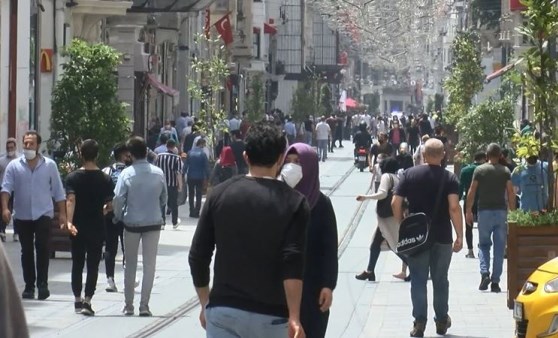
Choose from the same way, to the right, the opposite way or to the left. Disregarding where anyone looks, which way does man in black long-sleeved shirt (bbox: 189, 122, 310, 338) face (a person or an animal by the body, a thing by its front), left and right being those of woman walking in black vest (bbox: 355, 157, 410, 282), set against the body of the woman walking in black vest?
to the right

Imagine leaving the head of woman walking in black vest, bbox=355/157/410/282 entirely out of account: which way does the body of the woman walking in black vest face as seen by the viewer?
to the viewer's left

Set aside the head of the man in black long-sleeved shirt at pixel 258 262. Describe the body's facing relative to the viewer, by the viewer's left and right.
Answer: facing away from the viewer

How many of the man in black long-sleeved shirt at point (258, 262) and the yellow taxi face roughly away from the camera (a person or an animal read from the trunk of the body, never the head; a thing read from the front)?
1

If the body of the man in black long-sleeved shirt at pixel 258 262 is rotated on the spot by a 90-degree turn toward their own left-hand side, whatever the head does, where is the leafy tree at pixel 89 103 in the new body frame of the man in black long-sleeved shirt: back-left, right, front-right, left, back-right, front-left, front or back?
right

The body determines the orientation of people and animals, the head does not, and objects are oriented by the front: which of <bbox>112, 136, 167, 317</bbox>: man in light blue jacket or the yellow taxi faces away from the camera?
the man in light blue jacket

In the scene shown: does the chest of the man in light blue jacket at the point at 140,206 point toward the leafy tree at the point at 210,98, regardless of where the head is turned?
yes

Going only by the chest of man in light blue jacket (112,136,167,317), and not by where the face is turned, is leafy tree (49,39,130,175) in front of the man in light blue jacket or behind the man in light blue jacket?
in front

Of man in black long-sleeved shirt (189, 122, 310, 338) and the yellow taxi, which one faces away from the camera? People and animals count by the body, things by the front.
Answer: the man in black long-sleeved shirt

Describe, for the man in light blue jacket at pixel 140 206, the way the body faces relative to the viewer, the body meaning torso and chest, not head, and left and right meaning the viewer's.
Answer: facing away from the viewer

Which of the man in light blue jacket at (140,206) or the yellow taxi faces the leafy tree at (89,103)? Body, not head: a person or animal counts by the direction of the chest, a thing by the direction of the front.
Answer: the man in light blue jacket

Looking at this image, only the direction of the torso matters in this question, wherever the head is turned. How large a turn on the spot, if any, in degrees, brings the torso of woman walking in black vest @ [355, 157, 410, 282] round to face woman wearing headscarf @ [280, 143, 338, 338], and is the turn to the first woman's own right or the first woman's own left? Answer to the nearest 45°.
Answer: approximately 90° to the first woman's own left

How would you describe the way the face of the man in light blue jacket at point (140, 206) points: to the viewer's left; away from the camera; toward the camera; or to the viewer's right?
away from the camera

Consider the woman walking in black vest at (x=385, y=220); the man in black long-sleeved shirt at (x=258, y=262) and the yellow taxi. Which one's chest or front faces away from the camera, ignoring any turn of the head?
the man in black long-sleeved shirt

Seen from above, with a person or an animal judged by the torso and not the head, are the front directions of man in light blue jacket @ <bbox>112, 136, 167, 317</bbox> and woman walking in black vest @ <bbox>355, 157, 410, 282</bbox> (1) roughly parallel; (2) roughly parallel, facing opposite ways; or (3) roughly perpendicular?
roughly perpendicular

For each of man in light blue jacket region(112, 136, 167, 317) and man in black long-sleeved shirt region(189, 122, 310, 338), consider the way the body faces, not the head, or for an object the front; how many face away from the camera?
2

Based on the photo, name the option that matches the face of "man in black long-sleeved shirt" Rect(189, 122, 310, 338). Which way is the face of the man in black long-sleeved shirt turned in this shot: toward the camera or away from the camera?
away from the camera
